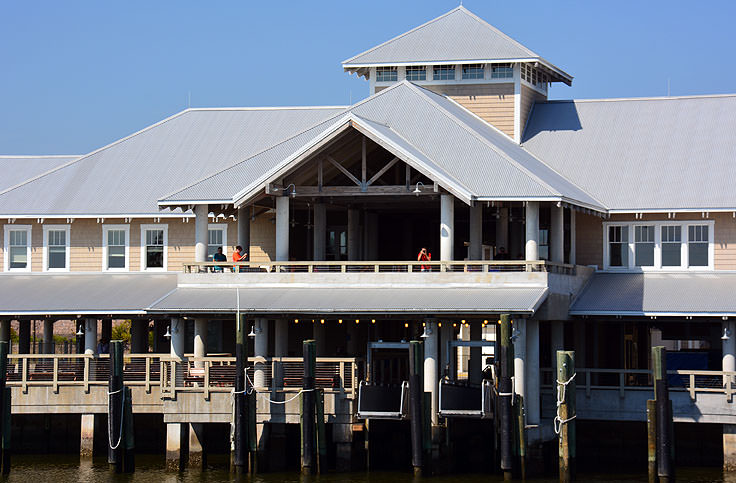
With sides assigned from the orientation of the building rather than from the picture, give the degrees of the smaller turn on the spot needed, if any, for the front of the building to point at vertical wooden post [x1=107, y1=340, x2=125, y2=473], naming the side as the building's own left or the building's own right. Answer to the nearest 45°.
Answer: approximately 45° to the building's own right

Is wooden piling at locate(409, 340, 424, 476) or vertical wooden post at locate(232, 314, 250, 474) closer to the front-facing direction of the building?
the wooden piling

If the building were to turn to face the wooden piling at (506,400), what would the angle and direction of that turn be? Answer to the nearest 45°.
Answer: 0° — it already faces it

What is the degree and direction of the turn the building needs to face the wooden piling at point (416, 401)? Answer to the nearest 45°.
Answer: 0° — it already faces it

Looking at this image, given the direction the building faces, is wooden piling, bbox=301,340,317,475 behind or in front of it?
in front

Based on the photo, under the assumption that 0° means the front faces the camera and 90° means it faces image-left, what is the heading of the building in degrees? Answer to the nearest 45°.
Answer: approximately 0°

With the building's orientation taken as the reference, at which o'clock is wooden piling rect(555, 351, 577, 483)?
The wooden piling is roughly at 11 o'clock from the building.

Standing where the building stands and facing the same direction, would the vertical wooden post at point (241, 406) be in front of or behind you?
in front

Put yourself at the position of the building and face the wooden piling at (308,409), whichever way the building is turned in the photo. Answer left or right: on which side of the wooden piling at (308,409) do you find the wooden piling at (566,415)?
left

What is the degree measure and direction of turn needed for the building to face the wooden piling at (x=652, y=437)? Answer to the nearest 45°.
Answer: approximately 45° to its left
